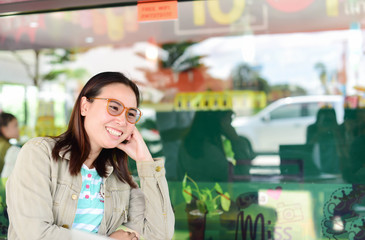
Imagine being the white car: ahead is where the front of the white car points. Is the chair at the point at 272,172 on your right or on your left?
on your left

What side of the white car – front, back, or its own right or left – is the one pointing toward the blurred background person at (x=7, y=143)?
left

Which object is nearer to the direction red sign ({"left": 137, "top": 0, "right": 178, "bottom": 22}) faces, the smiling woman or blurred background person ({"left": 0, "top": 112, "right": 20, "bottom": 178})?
the smiling woman

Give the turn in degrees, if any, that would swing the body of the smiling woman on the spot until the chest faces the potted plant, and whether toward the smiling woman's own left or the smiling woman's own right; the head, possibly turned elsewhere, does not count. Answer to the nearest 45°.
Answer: approximately 90° to the smiling woman's own left

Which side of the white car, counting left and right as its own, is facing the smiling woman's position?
left

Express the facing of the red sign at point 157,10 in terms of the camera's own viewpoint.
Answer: facing the viewer

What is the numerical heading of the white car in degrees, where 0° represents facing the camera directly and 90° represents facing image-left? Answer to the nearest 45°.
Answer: approximately 90°

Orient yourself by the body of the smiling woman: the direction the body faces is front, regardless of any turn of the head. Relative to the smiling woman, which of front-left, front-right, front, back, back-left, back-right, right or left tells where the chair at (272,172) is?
left

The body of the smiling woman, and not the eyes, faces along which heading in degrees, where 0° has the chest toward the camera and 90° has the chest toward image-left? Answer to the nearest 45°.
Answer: approximately 315°

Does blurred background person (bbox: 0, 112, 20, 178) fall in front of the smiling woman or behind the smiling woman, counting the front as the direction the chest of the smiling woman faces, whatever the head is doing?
behind

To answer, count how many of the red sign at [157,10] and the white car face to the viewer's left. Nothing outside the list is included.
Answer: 1

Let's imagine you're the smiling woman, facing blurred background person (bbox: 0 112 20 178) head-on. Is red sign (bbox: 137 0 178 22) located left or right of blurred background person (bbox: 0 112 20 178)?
right
